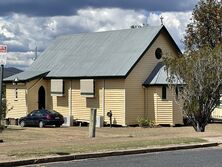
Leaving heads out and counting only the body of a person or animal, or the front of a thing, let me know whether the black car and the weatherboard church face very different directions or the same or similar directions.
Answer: very different directions

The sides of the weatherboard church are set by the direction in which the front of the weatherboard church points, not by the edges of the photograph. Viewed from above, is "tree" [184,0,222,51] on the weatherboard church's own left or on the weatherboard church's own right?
on the weatherboard church's own left

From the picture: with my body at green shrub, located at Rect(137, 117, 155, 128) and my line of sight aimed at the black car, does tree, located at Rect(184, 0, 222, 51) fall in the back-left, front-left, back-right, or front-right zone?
back-right

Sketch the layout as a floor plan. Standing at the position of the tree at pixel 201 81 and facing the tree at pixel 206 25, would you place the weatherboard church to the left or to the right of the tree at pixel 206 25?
left

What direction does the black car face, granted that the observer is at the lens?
facing away from the viewer and to the left of the viewer

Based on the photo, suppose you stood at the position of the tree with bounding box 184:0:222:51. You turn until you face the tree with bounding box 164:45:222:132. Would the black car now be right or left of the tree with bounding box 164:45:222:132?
right

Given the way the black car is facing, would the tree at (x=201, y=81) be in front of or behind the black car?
behind

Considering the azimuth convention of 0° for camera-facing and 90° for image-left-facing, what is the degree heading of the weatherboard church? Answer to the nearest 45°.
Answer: approximately 315°

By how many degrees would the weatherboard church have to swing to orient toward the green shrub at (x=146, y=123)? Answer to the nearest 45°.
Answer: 0° — it already faces it
